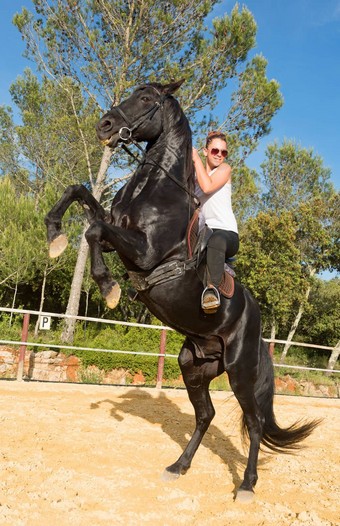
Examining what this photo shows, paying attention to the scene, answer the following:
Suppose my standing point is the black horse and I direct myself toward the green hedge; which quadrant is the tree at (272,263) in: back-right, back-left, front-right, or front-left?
front-right

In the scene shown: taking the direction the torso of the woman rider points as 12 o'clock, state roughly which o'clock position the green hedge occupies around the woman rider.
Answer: The green hedge is roughly at 4 o'clock from the woman rider.

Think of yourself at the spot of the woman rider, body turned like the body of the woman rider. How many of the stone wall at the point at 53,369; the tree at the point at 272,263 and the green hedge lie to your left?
0

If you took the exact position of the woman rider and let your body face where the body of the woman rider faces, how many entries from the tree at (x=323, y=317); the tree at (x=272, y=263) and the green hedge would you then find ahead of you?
0

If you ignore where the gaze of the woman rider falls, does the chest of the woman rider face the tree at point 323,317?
no

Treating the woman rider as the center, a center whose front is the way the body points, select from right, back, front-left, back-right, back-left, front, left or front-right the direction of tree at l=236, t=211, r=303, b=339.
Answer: back-right

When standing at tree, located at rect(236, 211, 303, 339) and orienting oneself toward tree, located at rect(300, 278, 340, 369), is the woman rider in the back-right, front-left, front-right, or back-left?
back-right

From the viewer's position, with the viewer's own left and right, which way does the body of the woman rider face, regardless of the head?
facing the viewer and to the left of the viewer
